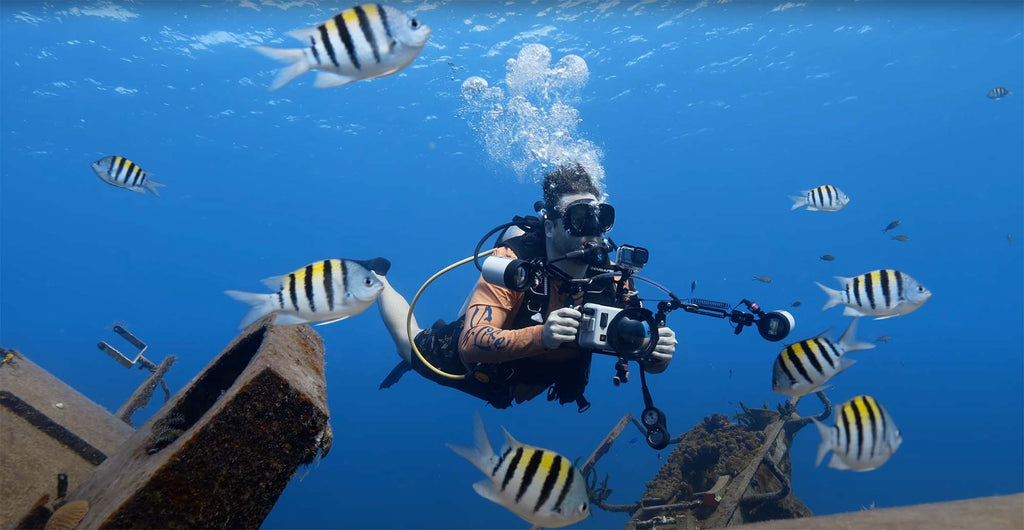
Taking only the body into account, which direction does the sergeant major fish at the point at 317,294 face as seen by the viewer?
to the viewer's right

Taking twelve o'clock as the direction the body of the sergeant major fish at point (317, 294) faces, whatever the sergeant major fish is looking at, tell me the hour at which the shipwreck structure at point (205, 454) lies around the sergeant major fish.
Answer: The shipwreck structure is roughly at 6 o'clock from the sergeant major fish.

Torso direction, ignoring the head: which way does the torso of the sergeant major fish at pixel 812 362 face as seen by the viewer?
to the viewer's left

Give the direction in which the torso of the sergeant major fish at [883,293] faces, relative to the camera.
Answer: to the viewer's right

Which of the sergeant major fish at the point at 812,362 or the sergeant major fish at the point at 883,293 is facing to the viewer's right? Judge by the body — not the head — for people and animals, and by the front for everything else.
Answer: the sergeant major fish at the point at 883,293

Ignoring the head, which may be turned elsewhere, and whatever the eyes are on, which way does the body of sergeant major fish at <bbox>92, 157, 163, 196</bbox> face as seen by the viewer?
to the viewer's left

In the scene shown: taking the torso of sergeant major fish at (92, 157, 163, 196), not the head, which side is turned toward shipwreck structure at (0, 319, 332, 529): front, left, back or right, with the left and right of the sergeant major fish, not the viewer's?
left

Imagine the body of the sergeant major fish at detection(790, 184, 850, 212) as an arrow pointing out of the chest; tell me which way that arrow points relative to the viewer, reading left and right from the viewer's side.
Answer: facing to the right of the viewer

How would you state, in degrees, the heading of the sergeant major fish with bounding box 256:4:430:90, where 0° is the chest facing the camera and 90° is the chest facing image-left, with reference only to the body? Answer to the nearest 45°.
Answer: approximately 270°

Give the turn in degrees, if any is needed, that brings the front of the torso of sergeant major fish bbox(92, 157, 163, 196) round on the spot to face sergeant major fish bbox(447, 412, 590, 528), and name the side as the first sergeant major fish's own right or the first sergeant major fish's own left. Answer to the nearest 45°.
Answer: approximately 90° to the first sergeant major fish's own left

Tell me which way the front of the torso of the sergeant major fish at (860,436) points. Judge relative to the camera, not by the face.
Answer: to the viewer's right
